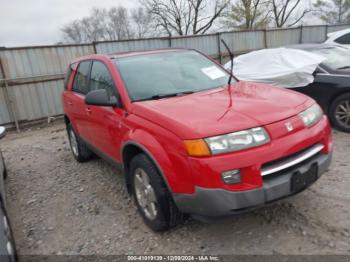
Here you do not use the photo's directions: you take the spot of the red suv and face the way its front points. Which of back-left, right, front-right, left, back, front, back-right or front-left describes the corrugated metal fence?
back

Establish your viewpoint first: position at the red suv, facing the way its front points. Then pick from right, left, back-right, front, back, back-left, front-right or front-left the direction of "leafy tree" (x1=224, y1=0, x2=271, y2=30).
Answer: back-left

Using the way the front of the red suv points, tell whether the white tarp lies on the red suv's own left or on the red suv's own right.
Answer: on the red suv's own left

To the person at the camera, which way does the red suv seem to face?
facing the viewer and to the right of the viewer
